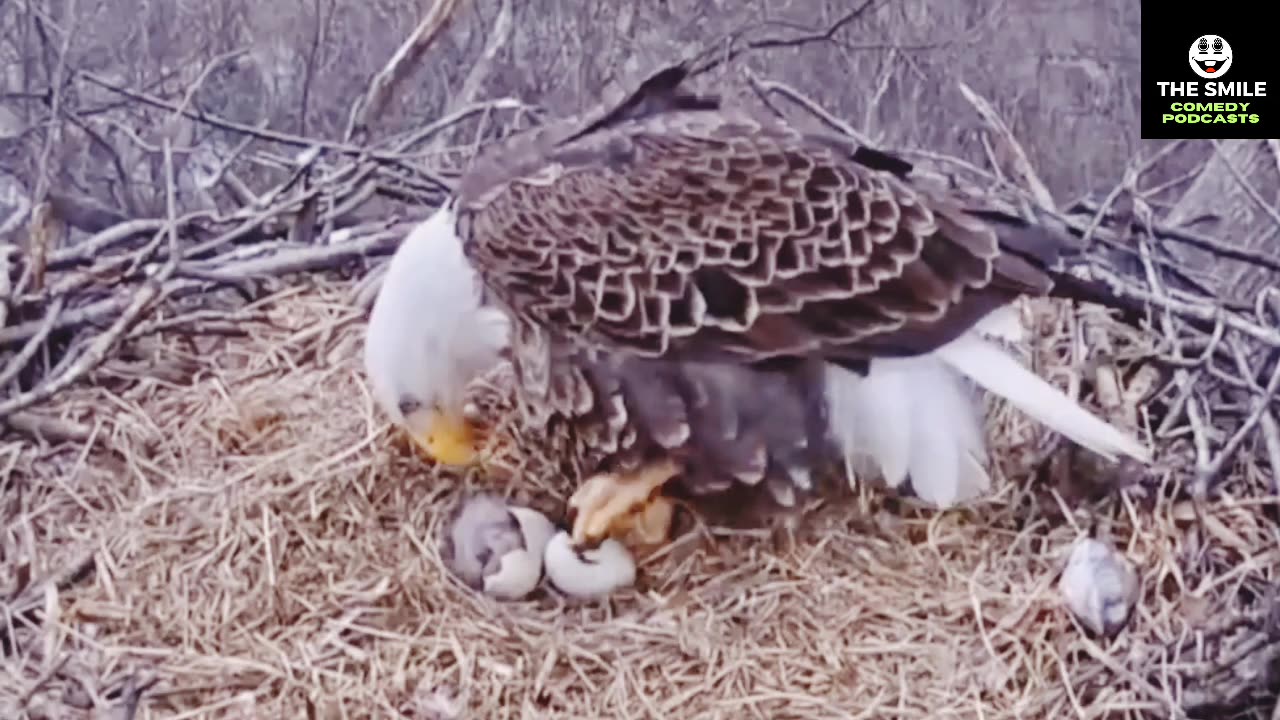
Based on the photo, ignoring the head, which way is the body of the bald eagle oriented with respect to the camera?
to the viewer's left

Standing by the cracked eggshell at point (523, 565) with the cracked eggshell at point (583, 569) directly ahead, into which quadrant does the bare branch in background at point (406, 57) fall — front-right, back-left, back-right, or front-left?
back-left
